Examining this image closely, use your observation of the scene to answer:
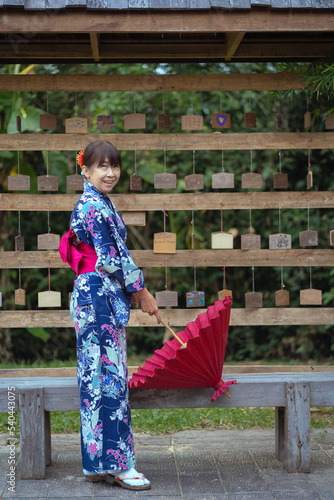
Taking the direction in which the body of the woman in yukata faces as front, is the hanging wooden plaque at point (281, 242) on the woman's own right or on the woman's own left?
on the woman's own left

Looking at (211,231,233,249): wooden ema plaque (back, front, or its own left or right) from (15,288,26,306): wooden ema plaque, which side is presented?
right

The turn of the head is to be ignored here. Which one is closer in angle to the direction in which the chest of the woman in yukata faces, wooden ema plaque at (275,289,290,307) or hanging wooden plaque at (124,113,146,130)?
the wooden ema plaque

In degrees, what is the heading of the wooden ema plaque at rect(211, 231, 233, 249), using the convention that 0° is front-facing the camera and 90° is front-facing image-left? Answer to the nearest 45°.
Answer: approximately 0°
